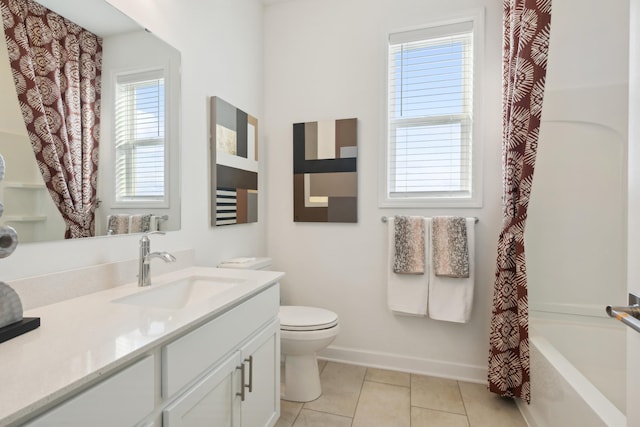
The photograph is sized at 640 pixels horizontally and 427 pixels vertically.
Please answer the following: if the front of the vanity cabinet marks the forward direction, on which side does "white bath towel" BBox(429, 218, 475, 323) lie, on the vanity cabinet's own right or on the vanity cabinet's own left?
on the vanity cabinet's own left

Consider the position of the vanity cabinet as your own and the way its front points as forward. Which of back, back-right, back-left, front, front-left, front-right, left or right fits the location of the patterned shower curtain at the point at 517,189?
front-left

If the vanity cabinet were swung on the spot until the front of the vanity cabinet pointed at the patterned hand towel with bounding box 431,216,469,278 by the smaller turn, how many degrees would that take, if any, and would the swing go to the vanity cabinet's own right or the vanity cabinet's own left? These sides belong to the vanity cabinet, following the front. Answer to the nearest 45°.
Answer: approximately 45° to the vanity cabinet's own left

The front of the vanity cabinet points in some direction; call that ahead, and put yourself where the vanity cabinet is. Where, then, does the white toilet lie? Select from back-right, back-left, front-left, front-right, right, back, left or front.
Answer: left

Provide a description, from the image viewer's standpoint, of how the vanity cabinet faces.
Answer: facing the viewer and to the right of the viewer

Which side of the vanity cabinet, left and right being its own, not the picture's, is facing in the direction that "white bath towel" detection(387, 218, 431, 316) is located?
left

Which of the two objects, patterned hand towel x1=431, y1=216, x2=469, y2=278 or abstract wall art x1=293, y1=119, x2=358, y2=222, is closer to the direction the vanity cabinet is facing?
the patterned hand towel

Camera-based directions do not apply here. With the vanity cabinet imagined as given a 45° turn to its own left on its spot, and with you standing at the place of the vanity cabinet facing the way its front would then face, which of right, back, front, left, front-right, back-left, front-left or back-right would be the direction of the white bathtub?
front
